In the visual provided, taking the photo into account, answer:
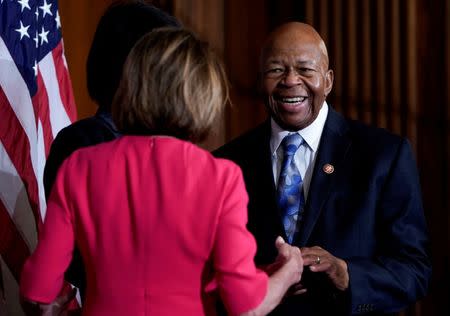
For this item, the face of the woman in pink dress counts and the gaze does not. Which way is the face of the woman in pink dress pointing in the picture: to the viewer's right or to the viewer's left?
to the viewer's right

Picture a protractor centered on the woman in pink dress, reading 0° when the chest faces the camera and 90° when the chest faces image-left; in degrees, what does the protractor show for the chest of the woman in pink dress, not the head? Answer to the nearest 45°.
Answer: approximately 180°

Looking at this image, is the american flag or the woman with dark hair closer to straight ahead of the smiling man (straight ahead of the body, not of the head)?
the woman with dark hair

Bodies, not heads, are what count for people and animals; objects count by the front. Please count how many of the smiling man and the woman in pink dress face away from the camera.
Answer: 1

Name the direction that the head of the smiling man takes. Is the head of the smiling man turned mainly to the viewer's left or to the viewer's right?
to the viewer's left

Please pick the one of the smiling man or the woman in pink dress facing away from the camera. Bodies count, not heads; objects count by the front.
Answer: the woman in pink dress

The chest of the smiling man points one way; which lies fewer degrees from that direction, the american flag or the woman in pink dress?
the woman in pink dress

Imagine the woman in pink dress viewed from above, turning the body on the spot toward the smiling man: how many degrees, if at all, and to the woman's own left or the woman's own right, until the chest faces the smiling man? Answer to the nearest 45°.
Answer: approximately 45° to the woman's own right

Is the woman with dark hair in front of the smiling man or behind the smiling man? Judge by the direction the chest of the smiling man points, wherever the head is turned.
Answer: in front

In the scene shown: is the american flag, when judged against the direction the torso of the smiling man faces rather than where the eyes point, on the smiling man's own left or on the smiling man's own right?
on the smiling man's own right

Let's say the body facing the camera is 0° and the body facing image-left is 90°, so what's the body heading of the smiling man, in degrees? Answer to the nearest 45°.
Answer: approximately 45°

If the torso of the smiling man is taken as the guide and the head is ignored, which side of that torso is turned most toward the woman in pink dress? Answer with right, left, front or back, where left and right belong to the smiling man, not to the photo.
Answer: front
